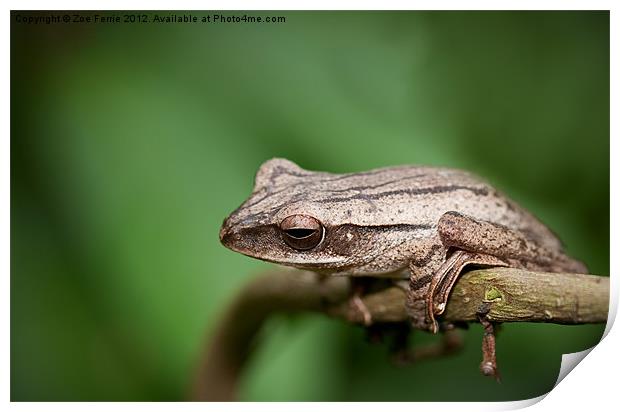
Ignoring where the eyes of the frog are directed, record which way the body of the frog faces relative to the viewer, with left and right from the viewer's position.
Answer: facing to the left of the viewer
